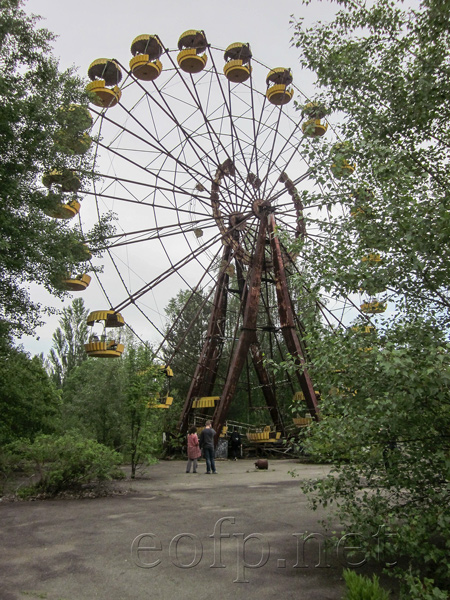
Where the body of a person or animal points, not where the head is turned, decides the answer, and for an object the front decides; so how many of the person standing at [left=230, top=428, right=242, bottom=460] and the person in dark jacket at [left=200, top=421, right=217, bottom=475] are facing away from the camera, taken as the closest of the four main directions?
2

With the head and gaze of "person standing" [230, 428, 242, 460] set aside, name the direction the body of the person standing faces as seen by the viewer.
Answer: away from the camera

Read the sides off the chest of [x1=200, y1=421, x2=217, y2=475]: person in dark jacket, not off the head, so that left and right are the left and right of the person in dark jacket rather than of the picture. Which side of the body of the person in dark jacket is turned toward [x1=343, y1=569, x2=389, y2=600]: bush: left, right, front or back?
back

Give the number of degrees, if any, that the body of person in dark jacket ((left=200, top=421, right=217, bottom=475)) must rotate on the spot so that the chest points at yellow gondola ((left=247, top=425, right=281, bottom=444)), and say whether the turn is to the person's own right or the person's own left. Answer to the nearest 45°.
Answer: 0° — they already face it

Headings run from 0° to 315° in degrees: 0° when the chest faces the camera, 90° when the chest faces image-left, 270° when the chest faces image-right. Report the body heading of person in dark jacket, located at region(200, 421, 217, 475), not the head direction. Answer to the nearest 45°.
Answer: approximately 180°

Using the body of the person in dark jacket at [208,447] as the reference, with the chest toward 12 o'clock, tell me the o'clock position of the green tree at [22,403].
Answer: The green tree is roughly at 9 o'clock from the person in dark jacket.

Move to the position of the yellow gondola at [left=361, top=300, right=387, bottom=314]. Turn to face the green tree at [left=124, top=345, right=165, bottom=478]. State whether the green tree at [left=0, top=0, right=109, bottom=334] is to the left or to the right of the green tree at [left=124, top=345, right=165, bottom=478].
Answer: left

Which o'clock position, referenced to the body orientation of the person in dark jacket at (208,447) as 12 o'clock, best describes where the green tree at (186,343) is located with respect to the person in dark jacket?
The green tree is roughly at 12 o'clock from the person in dark jacket.
